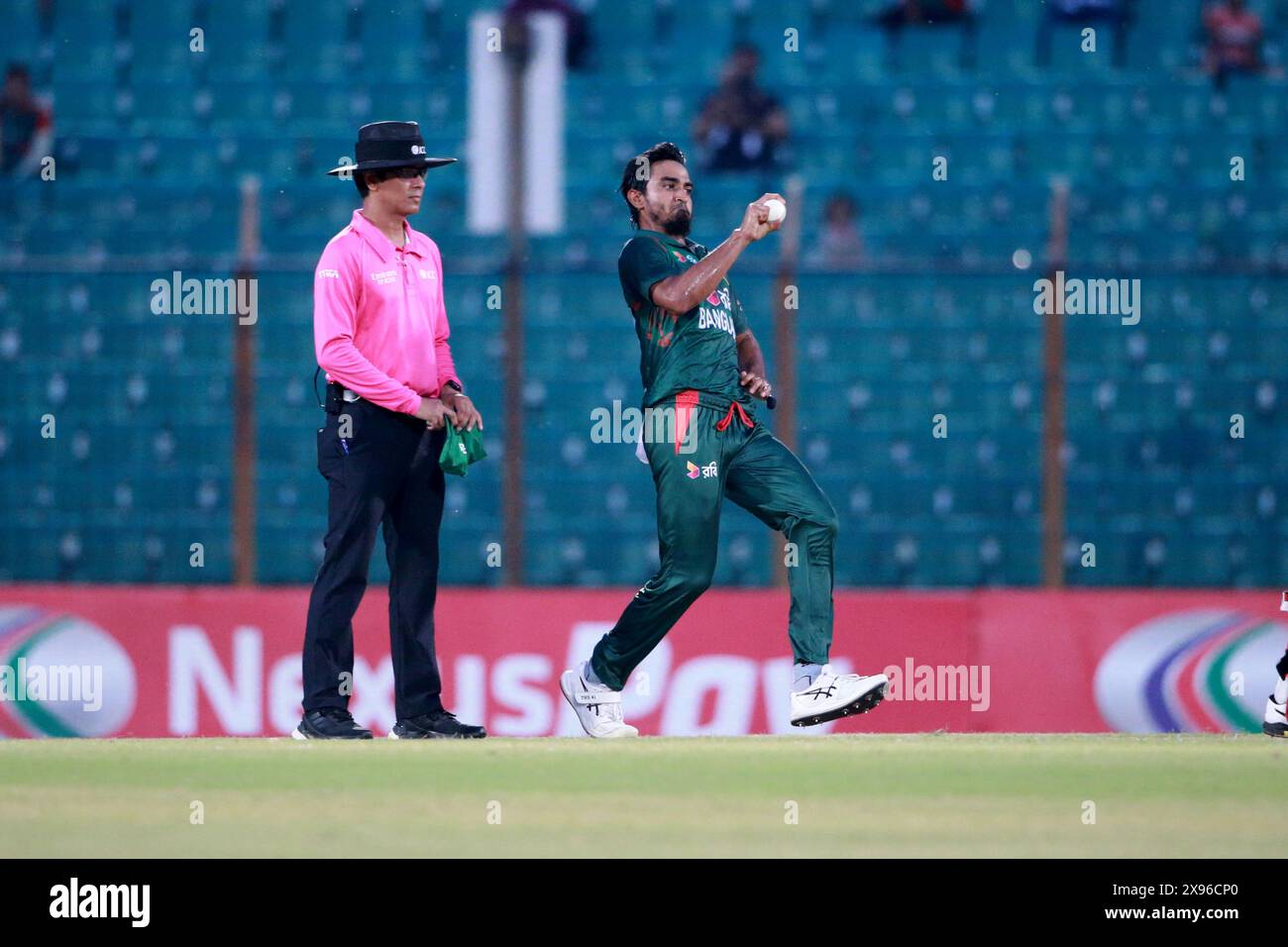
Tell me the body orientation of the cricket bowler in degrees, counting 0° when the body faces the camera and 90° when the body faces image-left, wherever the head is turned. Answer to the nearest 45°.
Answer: approximately 315°

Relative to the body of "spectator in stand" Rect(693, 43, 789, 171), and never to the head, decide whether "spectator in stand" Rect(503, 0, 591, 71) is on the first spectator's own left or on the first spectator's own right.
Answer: on the first spectator's own right

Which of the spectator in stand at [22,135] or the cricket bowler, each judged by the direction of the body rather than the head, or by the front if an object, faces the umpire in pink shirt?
the spectator in stand

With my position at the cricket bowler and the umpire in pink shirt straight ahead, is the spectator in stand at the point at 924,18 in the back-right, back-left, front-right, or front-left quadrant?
back-right

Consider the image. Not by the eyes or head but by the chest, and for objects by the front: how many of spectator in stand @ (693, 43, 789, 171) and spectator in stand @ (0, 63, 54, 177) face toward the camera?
2

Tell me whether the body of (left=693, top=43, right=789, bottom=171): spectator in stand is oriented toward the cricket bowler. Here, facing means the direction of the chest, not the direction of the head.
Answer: yes
